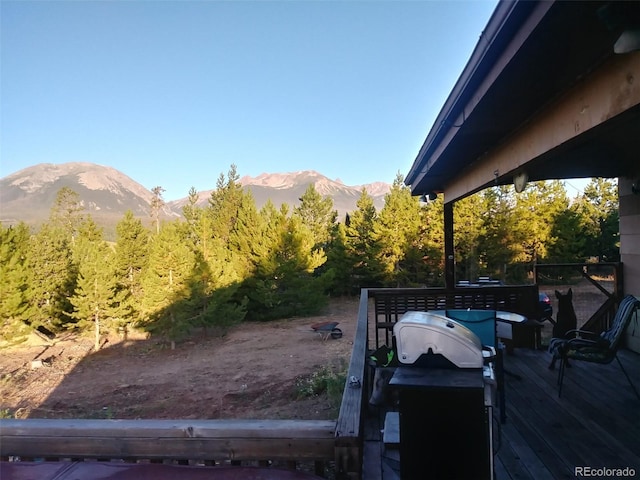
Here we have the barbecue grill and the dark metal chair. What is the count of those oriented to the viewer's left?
1

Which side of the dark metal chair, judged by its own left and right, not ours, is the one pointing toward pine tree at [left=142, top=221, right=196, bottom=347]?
front

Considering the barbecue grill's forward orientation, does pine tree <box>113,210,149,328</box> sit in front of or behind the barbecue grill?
behind

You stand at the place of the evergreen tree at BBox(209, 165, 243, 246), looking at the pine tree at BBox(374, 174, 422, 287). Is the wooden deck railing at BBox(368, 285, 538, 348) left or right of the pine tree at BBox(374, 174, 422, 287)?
right

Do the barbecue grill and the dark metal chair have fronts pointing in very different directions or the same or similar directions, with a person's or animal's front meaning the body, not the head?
very different directions

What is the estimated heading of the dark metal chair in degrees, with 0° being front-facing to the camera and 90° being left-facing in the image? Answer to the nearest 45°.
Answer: approximately 90°
